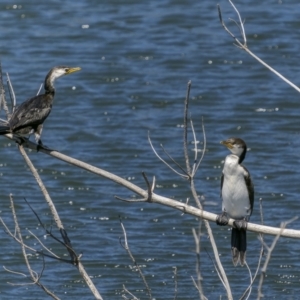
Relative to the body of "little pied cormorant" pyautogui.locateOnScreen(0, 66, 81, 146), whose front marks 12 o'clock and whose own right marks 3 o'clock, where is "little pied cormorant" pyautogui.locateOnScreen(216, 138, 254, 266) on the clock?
"little pied cormorant" pyautogui.locateOnScreen(216, 138, 254, 266) is roughly at 1 o'clock from "little pied cormorant" pyautogui.locateOnScreen(0, 66, 81, 146).

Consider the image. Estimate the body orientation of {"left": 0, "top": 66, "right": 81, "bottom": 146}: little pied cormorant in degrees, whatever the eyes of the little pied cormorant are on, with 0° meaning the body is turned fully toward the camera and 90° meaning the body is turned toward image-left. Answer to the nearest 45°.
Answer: approximately 270°
